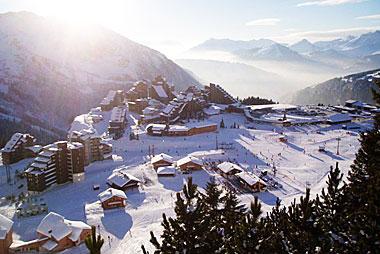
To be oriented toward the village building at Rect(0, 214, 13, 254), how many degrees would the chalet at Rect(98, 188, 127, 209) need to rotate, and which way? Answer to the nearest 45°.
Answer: approximately 45° to its right

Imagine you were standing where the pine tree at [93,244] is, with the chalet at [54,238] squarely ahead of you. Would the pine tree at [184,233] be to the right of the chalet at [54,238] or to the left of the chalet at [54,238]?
right

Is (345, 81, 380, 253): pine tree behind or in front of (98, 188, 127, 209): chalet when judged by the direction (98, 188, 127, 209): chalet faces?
in front

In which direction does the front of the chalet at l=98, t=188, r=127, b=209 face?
toward the camera

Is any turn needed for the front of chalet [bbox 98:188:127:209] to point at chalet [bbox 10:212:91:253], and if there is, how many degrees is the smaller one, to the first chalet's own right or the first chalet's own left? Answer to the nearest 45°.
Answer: approximately 45° to the first chalet's own right

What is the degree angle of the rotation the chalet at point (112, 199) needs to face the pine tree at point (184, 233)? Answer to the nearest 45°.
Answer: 0° — it already faces it

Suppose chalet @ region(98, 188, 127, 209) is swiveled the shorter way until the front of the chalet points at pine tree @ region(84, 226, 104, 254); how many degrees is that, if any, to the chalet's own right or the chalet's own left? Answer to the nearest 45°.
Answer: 0° — it already faces it

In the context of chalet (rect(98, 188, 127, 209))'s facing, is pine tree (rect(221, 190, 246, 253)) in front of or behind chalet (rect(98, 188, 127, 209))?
in front
